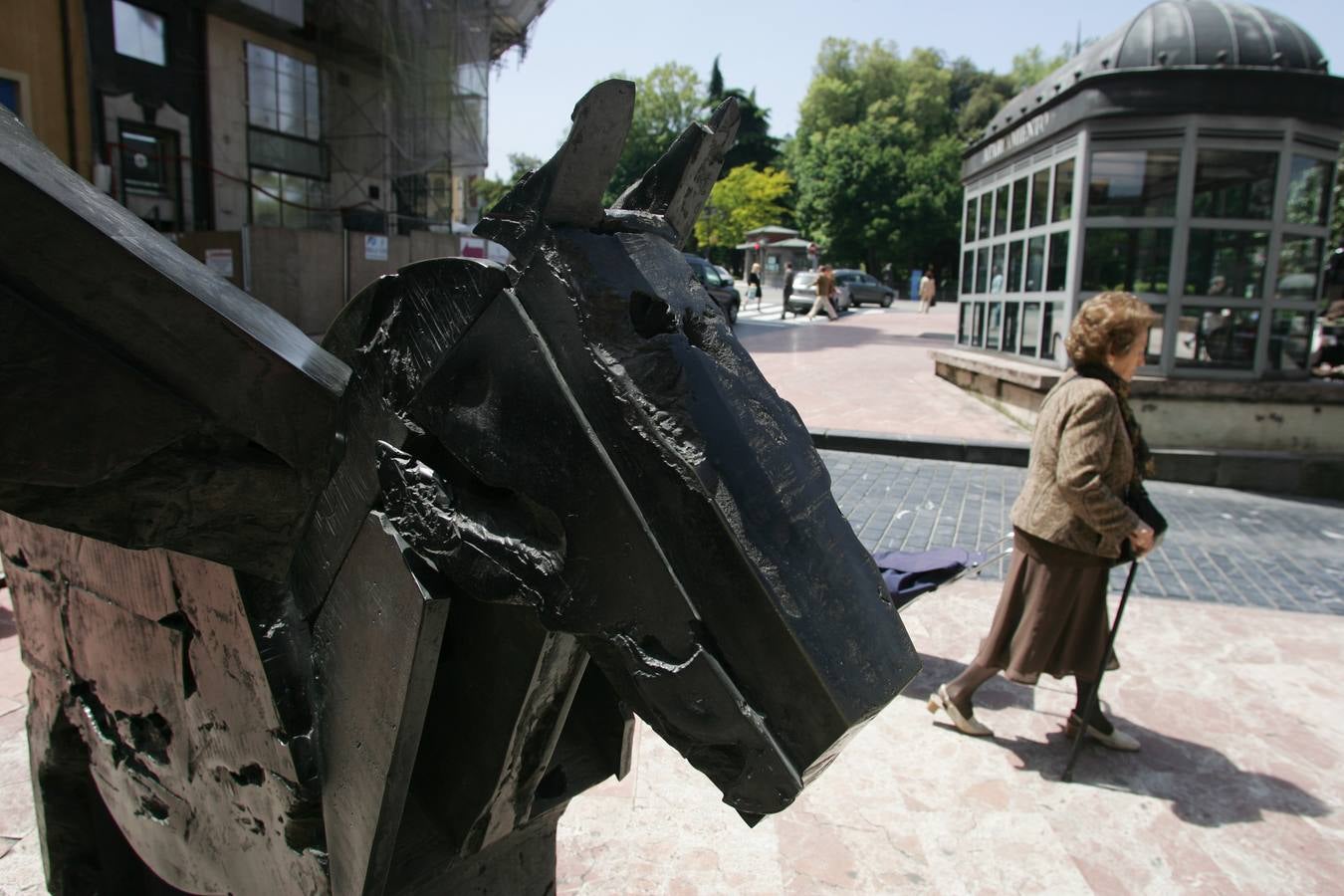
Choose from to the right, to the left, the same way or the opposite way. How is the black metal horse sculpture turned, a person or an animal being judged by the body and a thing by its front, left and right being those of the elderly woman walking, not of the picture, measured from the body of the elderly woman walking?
the same way

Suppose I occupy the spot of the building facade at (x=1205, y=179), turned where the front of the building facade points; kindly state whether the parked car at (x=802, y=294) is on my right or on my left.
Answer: on my right

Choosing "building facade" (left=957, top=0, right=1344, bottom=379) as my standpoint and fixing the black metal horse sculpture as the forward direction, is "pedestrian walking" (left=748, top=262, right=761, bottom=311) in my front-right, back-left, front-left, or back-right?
back-right

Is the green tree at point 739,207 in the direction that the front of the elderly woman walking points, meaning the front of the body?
no

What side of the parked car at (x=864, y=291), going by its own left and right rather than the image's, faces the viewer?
right

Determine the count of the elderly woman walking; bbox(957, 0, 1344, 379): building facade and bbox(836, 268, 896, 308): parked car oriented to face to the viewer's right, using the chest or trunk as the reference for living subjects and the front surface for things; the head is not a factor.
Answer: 2

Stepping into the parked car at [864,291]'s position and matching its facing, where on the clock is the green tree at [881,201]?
The green tree is roughly at 9 o'clock from the parked car.

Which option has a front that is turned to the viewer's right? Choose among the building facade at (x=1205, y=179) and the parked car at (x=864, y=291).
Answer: the parked car

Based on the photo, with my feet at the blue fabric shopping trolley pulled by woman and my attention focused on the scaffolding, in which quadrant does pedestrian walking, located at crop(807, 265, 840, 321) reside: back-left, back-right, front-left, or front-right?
front-right

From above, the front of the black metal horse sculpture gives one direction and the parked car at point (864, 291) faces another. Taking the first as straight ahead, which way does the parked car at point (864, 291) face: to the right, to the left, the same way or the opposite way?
the same way

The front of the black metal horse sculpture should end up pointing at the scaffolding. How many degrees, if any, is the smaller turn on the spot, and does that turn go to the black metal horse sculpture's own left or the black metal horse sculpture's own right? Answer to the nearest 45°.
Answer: approximately 135° to the black metal horse sculpture's own left

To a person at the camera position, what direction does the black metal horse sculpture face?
facing the viewer and to the right of the viewer

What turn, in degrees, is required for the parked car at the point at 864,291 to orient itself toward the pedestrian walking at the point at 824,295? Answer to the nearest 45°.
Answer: approximately 90° to its right

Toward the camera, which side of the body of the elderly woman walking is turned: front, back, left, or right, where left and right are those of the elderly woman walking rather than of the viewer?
right

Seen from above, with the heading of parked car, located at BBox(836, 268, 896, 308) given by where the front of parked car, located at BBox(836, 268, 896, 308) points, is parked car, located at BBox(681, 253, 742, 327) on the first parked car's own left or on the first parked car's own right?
on the first parked car's own right
